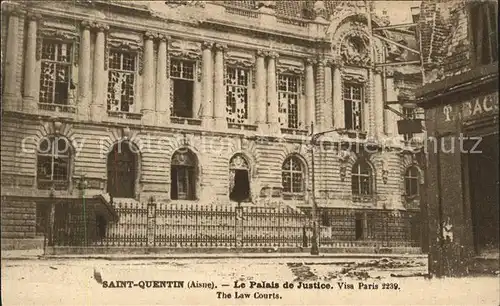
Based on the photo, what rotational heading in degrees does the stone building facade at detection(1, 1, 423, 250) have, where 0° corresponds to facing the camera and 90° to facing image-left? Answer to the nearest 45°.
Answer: approximately 315°

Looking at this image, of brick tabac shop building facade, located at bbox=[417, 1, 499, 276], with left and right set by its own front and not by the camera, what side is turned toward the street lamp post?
right

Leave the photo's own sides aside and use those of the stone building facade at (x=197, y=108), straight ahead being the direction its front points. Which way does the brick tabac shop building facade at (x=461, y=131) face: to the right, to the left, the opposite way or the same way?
to the right

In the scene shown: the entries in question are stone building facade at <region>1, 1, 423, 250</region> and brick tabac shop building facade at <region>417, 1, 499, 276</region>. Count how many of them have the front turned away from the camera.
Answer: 0

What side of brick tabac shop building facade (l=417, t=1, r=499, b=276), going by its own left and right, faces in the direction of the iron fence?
right

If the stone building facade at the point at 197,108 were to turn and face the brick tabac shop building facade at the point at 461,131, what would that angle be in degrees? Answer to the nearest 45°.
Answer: approximately 45° to its left

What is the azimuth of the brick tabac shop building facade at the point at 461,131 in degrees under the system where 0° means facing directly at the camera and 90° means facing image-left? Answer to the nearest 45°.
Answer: approximately 45°
